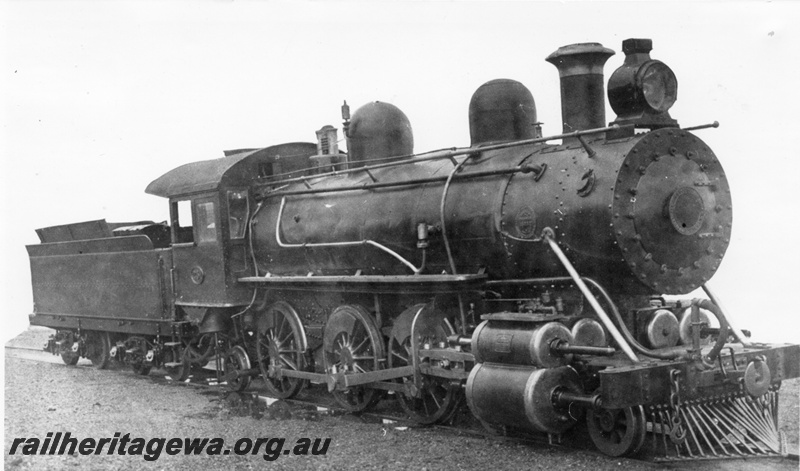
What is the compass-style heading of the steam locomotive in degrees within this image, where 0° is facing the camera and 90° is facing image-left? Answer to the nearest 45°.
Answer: approximately 315°
